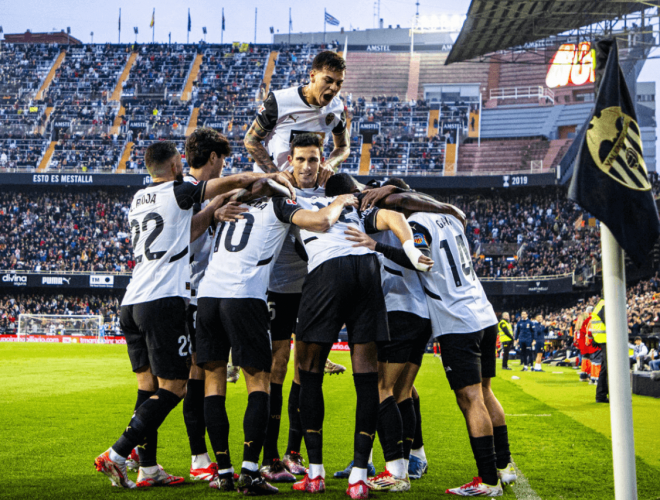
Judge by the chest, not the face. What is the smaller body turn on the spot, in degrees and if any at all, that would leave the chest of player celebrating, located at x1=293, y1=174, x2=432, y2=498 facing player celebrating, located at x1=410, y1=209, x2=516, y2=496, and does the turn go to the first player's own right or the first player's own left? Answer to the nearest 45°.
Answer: approximately 90° to the first player's own right

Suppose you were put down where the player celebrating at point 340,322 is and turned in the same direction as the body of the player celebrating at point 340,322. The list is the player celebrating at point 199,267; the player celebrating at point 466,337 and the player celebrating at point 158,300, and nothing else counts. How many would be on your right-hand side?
1

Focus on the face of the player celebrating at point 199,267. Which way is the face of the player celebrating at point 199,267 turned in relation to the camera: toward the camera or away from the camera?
away from the camera

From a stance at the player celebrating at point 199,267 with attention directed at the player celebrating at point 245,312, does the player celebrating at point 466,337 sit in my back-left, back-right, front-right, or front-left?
front-left

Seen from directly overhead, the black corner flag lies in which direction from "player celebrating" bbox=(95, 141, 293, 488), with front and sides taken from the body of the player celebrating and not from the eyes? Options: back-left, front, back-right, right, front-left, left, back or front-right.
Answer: right

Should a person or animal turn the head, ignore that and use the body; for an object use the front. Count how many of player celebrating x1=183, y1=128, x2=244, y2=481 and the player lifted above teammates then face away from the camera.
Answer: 0

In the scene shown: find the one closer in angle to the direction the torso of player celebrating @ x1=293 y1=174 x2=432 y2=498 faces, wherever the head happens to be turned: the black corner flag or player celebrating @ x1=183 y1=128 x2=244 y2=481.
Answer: the player celebrating

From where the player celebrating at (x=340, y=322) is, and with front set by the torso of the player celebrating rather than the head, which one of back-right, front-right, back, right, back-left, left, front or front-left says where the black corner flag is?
back-right
